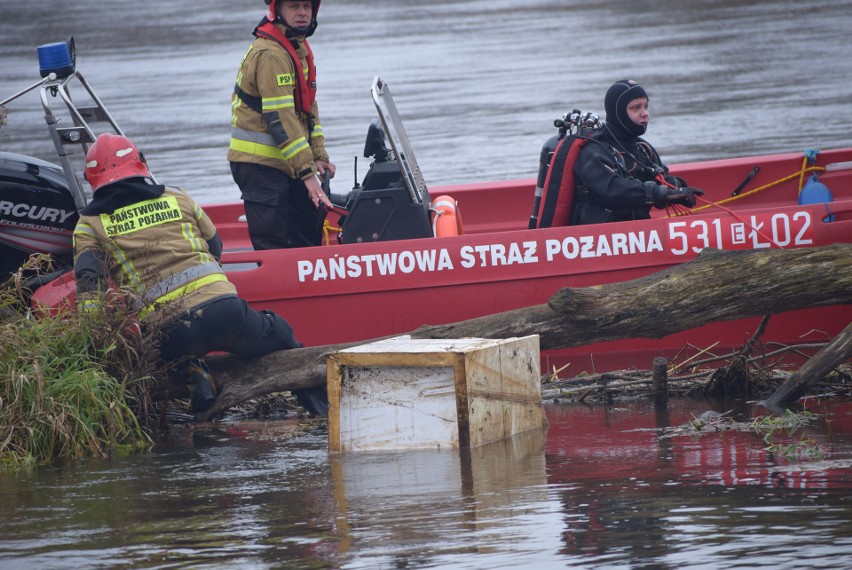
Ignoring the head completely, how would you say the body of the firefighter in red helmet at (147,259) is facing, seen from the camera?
away from the camera

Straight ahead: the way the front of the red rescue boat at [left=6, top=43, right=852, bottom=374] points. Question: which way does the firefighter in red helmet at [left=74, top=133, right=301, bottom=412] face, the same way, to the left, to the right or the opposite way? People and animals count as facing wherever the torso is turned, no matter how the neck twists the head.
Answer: to the left

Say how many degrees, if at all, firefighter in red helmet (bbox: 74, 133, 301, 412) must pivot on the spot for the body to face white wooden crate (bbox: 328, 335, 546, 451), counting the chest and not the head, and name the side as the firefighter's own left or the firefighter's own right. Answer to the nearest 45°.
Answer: approximately 135° to the firefighter's own right

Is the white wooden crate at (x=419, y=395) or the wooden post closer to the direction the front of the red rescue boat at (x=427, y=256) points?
the wooden post

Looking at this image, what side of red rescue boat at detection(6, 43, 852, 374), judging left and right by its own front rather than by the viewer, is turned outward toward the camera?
right

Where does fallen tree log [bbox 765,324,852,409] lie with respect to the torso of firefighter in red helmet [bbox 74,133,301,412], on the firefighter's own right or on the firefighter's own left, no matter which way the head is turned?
on the firefighter's own right

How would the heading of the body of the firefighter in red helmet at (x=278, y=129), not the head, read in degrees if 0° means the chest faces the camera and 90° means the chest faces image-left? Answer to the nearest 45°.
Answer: approximately 315°

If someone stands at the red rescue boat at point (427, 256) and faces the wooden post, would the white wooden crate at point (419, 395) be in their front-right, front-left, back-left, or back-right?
front-right

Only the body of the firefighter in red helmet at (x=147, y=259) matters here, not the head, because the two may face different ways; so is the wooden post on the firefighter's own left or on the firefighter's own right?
on the firefighter's own right

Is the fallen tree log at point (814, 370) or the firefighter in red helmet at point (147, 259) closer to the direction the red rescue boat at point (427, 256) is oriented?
the fallen tree log
